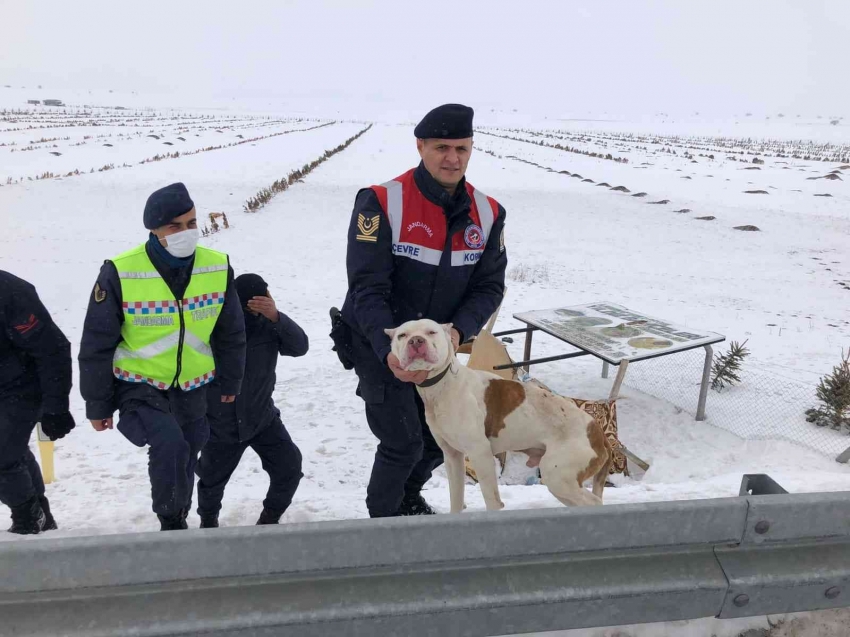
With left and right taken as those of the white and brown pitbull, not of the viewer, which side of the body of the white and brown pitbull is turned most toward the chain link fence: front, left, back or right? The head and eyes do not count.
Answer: back

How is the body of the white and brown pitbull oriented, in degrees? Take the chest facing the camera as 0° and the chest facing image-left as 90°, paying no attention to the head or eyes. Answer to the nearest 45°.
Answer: approximately 45°

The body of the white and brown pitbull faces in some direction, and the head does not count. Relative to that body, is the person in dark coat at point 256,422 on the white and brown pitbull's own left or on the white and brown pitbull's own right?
on the white and brown pitbull's own right

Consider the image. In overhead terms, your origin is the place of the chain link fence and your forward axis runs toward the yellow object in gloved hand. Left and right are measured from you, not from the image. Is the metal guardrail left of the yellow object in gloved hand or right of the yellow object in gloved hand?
left

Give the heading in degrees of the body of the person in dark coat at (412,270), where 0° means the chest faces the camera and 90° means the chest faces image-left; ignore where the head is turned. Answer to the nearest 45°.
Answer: approximately 315°

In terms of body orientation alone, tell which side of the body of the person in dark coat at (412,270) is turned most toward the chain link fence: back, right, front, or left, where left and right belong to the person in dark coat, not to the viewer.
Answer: left

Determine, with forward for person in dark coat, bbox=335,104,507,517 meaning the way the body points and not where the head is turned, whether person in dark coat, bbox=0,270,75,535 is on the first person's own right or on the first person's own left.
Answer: on the first person's own right

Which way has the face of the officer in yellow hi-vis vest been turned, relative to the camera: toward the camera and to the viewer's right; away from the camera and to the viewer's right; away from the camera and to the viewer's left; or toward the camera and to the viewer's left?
toward the camera and to the viewer's right

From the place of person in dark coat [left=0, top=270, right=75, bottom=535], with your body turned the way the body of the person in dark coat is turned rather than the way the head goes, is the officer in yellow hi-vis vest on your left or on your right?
on your left

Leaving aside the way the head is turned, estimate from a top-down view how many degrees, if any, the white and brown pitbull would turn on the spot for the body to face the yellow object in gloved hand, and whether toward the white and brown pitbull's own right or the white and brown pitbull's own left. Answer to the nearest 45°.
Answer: approximately 45° to the white and brown pitbull's own right

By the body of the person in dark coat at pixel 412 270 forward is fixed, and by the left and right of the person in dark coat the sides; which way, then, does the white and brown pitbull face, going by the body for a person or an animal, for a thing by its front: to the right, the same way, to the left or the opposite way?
to the right
